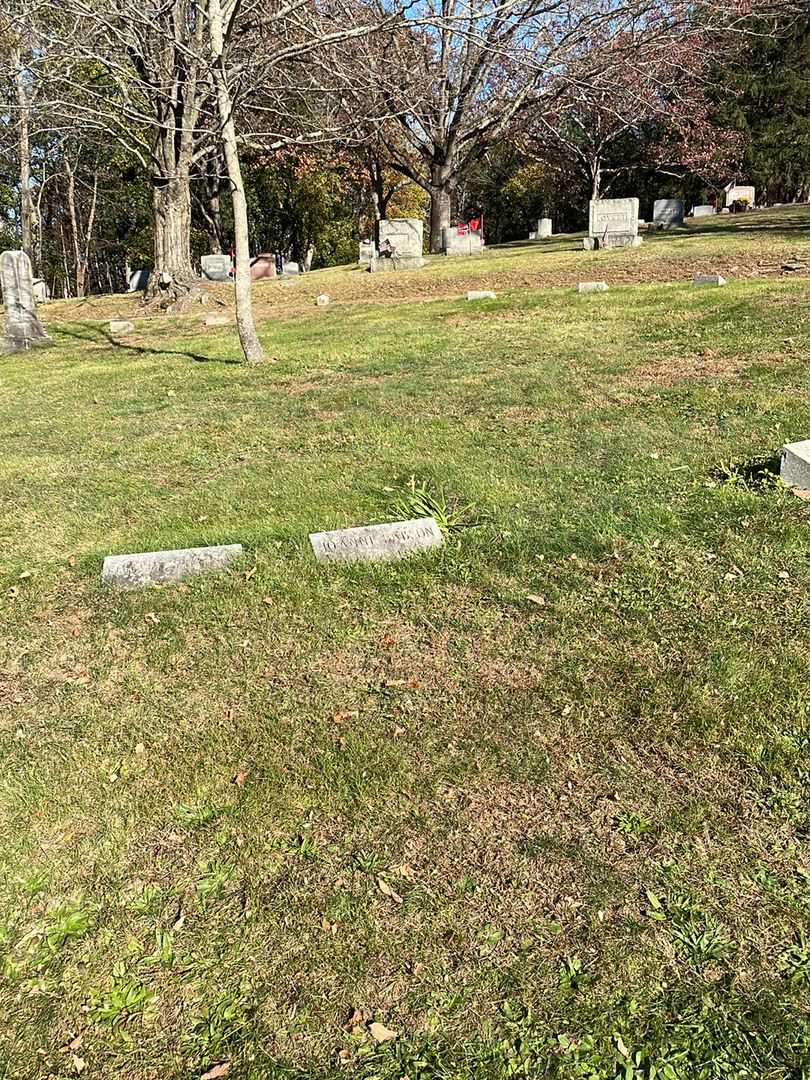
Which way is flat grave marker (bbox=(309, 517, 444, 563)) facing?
toward the camera

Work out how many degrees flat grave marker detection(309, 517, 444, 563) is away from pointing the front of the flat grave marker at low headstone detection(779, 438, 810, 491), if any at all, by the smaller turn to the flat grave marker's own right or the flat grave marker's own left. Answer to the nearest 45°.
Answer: approximately 90° to the flat grave marker's own left

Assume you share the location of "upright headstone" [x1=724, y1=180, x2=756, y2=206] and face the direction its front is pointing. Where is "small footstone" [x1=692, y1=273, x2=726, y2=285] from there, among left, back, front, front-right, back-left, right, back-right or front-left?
front

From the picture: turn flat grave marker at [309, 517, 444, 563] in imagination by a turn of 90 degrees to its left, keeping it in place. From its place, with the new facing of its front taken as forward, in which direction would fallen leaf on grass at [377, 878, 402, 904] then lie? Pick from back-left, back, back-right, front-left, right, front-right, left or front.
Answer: right

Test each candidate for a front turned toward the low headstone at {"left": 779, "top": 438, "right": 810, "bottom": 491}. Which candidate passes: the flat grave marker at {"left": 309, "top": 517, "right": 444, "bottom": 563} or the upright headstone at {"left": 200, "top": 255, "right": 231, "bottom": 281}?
the upright headstone at {"left": 200, "top": 255, "right": 231, "bottom": 281}

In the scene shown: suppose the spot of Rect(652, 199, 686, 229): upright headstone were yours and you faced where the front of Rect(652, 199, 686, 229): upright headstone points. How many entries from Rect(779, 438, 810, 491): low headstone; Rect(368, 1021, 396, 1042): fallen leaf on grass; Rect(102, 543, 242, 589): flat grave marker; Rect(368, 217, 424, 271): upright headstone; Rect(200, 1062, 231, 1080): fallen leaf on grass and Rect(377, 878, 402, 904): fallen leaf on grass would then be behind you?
0

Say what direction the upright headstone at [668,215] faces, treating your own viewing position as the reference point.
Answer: facing the viewer

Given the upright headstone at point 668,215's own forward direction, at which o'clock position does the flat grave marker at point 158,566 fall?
The flat grave marker is roughly at 12 o'clock from the upright headstone.

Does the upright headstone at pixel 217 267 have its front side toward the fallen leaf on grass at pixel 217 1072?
yes

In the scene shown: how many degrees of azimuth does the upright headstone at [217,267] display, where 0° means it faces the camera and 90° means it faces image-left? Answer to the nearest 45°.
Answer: approximately 0°

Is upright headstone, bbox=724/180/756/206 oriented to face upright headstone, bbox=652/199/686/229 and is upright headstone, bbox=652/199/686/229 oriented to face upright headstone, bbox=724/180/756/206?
no

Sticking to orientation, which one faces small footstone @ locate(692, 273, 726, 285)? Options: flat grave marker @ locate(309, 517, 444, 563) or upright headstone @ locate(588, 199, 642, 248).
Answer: the upright headstone

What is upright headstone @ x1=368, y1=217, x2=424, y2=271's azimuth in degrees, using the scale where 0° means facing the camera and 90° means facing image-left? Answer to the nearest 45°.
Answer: approximately 0°

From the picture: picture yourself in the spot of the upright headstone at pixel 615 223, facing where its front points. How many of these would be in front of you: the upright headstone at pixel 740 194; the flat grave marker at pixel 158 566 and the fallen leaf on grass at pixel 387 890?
2

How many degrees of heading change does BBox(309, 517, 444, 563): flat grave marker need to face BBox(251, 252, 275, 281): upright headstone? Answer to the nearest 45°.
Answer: approximately 180°

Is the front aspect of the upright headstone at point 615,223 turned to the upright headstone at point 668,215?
no

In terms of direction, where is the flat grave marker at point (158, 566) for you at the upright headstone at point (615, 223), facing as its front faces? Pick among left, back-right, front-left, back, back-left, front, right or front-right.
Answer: front

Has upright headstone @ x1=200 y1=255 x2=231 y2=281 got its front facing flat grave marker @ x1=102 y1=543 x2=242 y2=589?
yes

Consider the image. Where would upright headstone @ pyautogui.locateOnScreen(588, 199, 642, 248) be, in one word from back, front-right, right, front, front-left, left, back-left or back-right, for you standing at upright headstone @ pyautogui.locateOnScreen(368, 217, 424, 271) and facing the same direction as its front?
left

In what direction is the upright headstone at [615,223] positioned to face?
toward the camera
